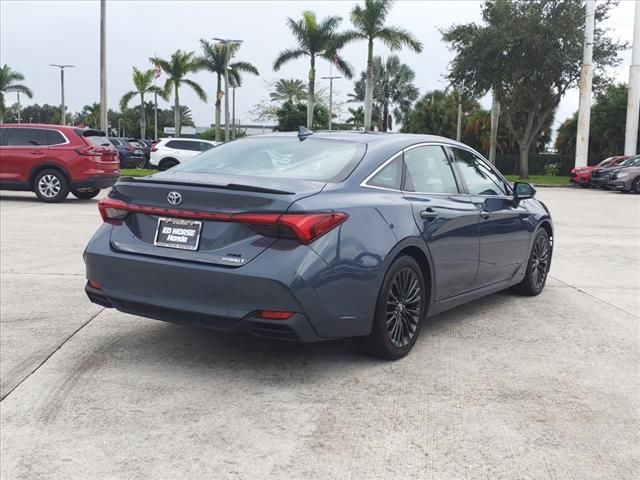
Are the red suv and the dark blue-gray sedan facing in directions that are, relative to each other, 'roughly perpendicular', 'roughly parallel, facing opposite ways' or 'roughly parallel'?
roughly perpendicular

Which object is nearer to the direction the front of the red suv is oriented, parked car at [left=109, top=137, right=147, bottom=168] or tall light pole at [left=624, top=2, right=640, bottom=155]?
the parked car

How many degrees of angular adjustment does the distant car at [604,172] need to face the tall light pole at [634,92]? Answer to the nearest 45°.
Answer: approximately 135° to its right

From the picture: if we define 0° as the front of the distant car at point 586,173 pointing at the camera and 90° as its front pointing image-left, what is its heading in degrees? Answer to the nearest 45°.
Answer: approximately 45°

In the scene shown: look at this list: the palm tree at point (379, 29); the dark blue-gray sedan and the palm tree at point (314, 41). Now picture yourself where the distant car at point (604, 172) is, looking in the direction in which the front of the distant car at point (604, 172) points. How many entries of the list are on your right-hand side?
2

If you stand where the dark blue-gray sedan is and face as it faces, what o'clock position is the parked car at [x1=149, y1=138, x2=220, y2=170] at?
The parked car is roughly at 10 o'clock from the dark blue-gray sedan.

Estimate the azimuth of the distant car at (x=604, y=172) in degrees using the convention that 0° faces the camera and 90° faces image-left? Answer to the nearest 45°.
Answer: approximately 45°

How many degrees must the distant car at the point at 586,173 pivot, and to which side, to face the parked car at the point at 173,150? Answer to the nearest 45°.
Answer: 0° — it already faces it

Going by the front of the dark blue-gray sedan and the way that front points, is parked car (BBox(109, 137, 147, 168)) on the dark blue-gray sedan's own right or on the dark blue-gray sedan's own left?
on the dark blue-gray sedan's own left

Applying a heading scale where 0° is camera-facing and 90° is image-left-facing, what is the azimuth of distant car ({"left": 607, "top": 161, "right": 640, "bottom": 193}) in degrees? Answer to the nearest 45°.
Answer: approximately 45°

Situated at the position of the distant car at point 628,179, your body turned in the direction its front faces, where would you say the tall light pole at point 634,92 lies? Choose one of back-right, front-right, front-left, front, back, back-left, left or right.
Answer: back-right

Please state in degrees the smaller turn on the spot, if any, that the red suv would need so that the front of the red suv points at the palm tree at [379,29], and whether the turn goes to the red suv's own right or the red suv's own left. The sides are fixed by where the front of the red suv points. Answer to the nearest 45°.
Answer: approximately 90° to the red suv's own right

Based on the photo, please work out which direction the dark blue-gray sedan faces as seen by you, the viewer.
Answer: facing away from the viewer and to the right of the viewer

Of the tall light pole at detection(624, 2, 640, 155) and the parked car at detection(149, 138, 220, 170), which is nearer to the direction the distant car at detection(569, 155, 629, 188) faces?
the parked car

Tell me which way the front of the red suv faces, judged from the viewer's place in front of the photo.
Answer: facing away from the viewer and to the left of the viewer
